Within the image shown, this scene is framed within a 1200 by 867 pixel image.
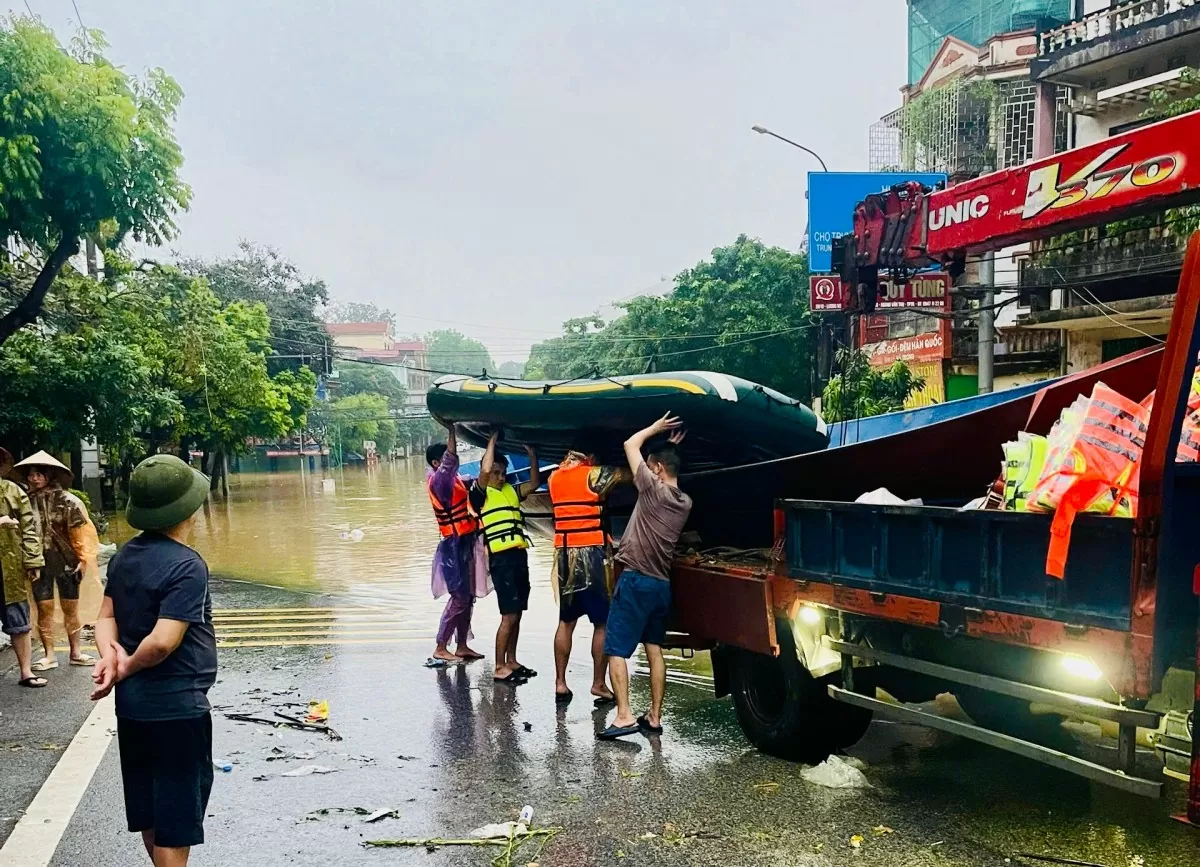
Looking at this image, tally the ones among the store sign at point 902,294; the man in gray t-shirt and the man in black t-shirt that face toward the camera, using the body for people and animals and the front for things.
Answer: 1

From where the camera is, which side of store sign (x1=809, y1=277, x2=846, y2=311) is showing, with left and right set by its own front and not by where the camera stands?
front

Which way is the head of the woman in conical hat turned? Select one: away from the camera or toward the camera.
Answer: toward the camera

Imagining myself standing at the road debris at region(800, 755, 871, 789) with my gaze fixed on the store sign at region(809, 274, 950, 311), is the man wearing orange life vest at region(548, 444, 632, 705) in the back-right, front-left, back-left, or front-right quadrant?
front-left

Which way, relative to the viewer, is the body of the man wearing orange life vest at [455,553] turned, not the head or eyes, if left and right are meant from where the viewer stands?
facing to the right of the viewer

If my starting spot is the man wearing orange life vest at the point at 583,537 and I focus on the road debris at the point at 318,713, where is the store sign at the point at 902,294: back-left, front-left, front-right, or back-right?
back-right

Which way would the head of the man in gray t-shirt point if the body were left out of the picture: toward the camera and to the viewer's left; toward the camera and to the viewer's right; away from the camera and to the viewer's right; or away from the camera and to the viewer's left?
away from the camera and to the viewer's left

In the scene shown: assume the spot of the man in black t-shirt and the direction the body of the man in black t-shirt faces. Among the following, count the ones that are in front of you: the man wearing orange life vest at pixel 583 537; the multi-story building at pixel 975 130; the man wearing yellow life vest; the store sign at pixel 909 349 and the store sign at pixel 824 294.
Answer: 5

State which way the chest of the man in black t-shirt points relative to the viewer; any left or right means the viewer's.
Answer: facing away from the viewer and to the right of the viewer
